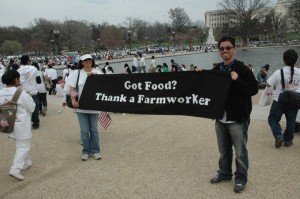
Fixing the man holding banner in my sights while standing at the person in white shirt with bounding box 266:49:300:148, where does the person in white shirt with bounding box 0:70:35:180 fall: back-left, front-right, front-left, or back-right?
front-right

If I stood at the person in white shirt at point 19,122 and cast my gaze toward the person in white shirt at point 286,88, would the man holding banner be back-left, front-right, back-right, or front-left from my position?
front-right

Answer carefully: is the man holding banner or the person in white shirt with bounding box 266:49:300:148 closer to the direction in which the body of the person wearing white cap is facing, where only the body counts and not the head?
the man holding banner

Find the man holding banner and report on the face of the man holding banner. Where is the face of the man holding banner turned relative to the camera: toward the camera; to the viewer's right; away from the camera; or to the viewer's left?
toward the camera

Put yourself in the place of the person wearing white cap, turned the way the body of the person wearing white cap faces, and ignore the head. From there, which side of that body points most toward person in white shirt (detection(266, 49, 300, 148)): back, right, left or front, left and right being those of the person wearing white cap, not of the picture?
left

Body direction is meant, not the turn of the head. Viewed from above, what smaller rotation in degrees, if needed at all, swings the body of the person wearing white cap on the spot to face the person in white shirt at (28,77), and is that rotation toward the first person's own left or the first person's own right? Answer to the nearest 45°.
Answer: approximately 135° to the first person's own right

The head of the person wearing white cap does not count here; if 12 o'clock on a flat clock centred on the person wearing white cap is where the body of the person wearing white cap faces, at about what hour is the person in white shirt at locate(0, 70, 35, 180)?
The person in white shirt is roughly at 2 o'clock from the person wearing white cap.

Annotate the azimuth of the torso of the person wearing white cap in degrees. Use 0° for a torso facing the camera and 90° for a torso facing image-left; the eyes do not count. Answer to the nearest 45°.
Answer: approximately 0°

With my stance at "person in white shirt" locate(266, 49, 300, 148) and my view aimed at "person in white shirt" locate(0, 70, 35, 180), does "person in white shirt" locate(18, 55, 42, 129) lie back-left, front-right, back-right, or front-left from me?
front-right

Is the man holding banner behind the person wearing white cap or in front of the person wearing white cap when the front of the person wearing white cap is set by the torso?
in front
